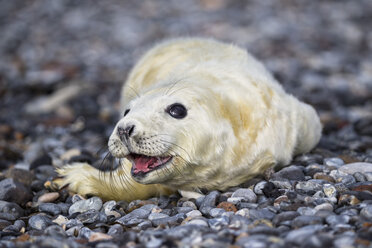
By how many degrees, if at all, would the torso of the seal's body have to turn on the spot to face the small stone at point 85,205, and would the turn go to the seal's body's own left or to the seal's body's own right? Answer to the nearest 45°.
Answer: approximately 45° to the seal's body's own right

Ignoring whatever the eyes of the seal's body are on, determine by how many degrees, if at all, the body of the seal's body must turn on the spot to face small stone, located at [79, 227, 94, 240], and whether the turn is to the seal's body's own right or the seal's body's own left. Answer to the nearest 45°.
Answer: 0° — it already faces it

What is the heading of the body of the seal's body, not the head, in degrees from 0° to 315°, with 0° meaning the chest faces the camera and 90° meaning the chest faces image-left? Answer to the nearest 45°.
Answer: approximately 45°

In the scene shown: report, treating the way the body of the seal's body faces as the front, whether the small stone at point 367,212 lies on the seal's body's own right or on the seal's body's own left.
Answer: on the seal's body's own left

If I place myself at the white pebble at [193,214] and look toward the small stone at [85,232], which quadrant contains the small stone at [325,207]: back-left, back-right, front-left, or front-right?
back-left

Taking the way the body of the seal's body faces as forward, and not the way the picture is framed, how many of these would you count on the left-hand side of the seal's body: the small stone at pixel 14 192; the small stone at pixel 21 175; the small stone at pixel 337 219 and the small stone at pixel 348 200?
2

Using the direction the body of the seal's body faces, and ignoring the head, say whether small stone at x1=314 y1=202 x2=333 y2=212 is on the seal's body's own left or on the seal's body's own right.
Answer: on the seal's body's own left

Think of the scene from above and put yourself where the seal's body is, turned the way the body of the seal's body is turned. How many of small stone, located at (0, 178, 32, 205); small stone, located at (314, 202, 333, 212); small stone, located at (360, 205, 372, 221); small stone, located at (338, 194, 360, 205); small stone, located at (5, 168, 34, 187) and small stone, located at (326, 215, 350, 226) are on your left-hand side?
4

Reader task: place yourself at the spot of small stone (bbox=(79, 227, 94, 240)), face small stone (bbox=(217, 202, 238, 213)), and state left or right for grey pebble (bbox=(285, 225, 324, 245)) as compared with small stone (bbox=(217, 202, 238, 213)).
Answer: right

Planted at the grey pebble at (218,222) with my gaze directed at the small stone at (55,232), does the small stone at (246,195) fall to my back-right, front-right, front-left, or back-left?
back-right

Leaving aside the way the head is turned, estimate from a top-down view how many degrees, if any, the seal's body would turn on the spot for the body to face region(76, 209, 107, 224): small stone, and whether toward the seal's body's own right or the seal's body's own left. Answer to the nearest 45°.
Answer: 0° — it already faces it

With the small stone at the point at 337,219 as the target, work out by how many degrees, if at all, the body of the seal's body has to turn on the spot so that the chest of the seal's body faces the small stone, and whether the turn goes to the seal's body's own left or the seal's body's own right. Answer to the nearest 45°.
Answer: approximately 90° to the seal's body's own left

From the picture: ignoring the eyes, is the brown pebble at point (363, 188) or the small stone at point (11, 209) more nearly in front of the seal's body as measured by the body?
the small stone

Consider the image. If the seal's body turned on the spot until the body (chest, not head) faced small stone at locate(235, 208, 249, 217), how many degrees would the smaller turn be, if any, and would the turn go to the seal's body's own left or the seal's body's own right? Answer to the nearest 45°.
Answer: approximately 45° to the seal's body's own left
